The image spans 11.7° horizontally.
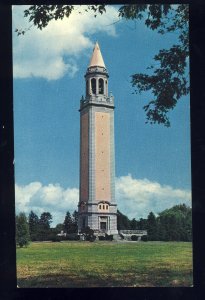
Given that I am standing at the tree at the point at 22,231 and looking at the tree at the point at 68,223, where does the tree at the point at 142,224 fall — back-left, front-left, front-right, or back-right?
front-right

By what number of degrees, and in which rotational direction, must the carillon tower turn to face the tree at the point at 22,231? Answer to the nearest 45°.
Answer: approximately 45° to its right

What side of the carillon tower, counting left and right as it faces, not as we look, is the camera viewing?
front
